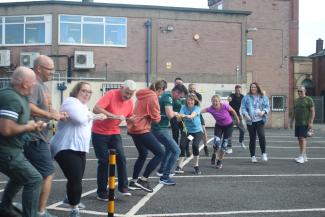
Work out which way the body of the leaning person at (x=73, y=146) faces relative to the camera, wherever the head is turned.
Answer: to the viewer's right

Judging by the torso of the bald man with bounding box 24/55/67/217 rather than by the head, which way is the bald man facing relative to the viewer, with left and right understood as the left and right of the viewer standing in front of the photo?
facing to the right of the viewer

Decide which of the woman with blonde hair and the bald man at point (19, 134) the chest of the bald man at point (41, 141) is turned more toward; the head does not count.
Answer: the woman with blonde hair

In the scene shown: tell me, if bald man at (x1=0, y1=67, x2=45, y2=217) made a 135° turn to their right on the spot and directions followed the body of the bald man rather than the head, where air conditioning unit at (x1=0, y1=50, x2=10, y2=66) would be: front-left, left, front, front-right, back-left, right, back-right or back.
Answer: back-right

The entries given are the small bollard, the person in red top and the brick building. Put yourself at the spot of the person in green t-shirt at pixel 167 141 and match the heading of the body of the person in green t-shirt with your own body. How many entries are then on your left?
1

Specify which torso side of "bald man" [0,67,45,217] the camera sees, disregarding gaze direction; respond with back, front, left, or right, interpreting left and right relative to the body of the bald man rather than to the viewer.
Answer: right

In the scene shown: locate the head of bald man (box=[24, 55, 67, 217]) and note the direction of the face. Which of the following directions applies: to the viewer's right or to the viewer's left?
to the viewer's right

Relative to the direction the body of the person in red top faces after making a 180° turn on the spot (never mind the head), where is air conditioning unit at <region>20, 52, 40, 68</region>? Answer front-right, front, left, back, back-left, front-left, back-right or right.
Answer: front-right

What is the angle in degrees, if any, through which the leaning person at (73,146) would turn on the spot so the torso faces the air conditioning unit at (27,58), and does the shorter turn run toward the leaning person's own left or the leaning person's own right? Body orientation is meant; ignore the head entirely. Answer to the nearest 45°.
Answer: approximately 90° to the leaning person's own left

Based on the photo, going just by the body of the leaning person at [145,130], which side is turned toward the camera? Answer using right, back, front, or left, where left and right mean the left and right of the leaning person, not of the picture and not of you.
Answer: right
